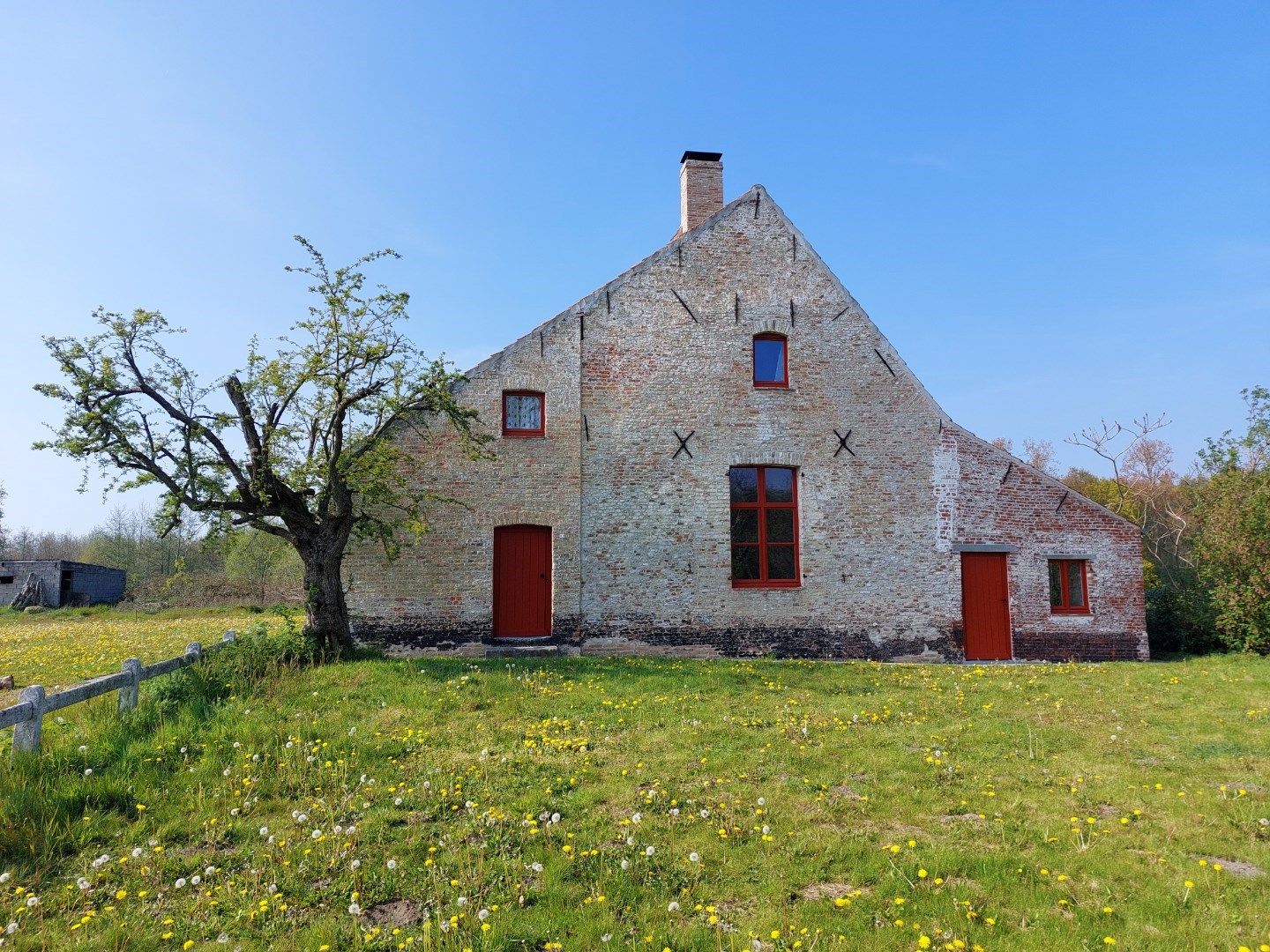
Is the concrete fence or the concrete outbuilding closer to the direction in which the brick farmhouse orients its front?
the concrete fence

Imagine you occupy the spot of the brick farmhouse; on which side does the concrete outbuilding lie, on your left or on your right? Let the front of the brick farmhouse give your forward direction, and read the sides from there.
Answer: on your right

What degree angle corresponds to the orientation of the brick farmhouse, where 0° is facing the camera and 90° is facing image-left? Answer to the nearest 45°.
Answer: approximately 0°

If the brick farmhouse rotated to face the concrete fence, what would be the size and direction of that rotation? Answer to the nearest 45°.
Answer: approximately 45° to its right
